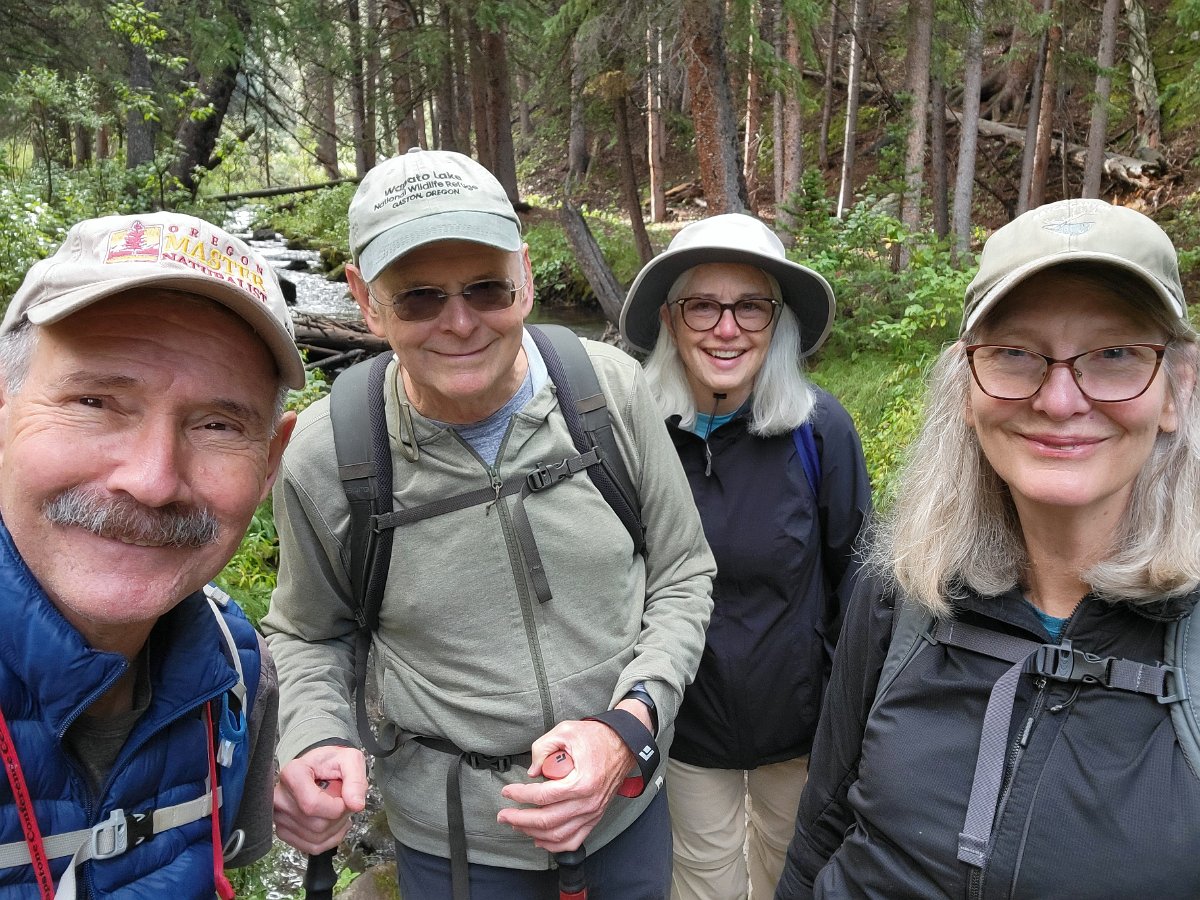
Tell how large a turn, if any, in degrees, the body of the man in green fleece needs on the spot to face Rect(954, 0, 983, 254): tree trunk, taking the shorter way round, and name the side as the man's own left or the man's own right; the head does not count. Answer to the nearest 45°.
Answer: approximately 135° to the man's own left

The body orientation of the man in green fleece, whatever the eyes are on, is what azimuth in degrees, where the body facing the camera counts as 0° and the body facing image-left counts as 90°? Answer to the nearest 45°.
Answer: approximately 0°

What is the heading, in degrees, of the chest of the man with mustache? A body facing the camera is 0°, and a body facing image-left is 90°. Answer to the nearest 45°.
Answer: approximately 0°

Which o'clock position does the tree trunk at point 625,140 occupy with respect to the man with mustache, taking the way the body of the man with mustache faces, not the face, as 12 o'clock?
The tree trunk is roughly at 7 o'clock from the man with mustache.

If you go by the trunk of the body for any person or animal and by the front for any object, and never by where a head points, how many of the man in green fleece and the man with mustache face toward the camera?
2

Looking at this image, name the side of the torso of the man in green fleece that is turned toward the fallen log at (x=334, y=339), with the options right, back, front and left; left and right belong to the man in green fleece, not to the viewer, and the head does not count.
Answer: back

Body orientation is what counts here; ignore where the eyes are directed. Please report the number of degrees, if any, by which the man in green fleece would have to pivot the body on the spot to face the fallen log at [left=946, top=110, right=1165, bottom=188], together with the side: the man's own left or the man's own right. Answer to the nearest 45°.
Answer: approximately 135° to the man's own left

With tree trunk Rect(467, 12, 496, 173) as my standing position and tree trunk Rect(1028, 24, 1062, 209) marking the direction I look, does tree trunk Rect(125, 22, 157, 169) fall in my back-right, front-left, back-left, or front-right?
back-right
